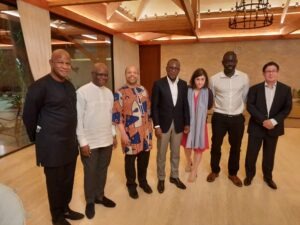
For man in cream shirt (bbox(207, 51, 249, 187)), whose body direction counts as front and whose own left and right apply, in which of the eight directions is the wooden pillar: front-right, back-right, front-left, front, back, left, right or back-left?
right

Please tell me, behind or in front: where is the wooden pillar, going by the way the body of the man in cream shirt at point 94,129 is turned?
behind

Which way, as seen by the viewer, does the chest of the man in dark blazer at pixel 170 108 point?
toward the camera

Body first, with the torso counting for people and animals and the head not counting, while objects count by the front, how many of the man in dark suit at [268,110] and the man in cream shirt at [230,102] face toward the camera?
2

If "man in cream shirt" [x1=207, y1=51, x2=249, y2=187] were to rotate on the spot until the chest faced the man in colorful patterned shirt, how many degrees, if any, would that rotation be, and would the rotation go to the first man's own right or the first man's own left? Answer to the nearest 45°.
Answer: approximately 45° to the first man's own right

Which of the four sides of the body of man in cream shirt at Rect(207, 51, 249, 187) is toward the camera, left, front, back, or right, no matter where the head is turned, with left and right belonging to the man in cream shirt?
front

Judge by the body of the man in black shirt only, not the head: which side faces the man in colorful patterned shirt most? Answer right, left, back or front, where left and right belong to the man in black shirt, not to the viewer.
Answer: left
